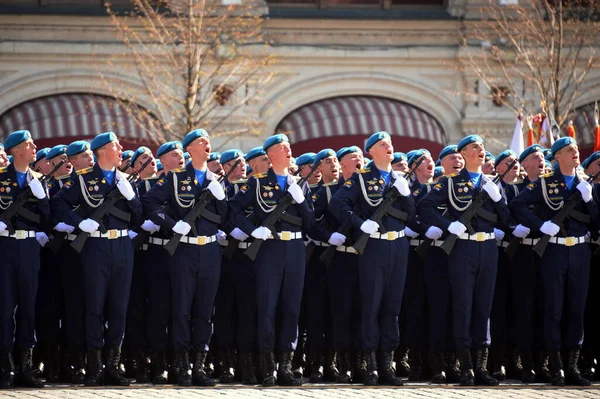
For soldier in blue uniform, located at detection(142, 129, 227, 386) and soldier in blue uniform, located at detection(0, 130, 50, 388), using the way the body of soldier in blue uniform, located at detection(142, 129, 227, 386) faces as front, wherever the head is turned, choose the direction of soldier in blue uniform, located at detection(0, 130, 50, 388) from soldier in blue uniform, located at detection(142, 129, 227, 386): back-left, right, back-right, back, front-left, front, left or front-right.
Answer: back-right

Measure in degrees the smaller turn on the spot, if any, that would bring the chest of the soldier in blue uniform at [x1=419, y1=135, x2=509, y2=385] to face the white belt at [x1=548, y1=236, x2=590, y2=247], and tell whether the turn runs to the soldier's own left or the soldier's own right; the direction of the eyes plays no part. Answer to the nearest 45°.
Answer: approximately 45° to the soldier's own left

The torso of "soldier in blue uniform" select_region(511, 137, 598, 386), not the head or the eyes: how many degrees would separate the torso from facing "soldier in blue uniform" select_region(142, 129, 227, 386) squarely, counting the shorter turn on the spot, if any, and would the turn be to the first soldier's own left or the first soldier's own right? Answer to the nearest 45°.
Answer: approximately 135° to the first soldier's own right

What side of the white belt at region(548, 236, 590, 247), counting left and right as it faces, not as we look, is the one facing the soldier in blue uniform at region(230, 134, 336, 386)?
right

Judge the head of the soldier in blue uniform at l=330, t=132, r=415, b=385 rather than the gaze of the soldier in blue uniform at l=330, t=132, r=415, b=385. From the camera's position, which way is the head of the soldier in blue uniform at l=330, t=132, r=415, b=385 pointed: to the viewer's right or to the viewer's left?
to the viewer's right

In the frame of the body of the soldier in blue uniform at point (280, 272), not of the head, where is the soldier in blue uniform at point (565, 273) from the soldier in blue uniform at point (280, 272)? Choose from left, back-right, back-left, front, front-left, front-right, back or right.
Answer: front-left

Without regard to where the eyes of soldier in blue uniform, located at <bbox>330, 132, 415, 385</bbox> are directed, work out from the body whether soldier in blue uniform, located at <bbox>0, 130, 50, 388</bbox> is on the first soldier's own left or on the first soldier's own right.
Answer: on the first soldier's own right

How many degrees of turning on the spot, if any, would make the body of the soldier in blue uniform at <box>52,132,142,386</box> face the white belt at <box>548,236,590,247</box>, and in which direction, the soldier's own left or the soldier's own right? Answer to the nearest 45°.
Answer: approximately 45° to the soldier's own left

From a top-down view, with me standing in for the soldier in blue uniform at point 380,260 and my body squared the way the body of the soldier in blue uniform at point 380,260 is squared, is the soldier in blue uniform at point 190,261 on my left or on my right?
on my right

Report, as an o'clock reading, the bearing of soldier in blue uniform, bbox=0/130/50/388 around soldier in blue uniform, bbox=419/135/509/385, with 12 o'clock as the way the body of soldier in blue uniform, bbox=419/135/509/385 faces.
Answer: soldier in blue uniform, bbox=0/130/50/388 is roughly at 4 o'clock from soldier in blue uniform, bbox=419/135/509/385.

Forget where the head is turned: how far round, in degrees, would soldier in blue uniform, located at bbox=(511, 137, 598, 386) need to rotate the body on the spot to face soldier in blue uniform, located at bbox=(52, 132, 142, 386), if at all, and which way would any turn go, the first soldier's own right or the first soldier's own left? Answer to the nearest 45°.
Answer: approximately 135° to the first soldier's own right

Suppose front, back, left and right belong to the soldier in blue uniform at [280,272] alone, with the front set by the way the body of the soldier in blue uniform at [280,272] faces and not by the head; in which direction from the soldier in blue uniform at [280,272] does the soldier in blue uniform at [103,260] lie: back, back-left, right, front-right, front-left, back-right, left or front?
back-right

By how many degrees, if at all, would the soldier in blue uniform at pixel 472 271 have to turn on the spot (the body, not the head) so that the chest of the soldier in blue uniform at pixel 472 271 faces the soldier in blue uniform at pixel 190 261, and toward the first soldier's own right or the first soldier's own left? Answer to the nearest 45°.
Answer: approximately 135° to the first soldier's own right
